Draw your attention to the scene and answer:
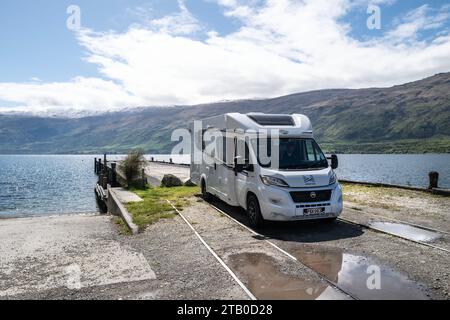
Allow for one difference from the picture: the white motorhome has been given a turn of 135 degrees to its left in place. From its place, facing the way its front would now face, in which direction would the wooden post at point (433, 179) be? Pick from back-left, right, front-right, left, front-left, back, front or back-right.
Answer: front-right

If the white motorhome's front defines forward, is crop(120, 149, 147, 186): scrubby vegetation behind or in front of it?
behind

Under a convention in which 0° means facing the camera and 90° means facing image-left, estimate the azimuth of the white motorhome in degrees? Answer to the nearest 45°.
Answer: approximately 315°
